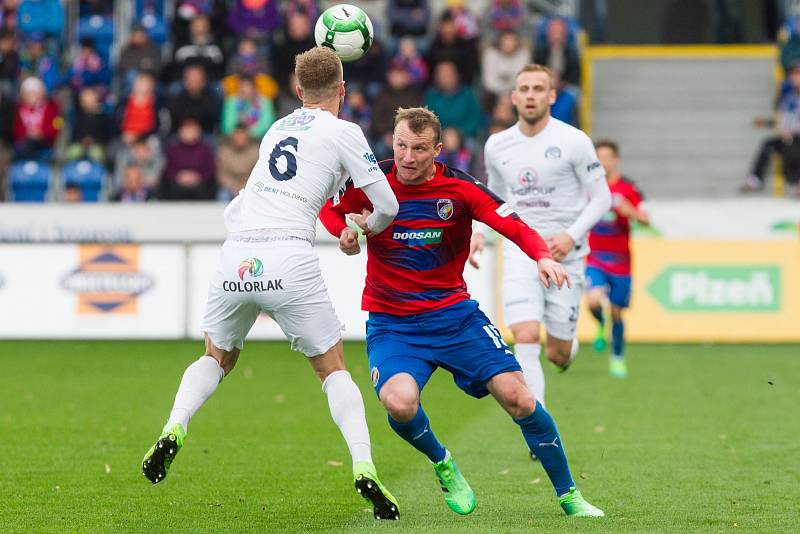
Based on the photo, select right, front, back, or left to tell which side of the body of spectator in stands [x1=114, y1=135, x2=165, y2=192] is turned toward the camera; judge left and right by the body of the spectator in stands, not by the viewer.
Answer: front

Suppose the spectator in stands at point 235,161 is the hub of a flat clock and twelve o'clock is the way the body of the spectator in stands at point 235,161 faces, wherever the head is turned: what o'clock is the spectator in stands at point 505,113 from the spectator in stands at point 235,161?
the spectator in stands at point 505,113 is roughly at 9 o'clock from the spectator in stands at point 235,161.

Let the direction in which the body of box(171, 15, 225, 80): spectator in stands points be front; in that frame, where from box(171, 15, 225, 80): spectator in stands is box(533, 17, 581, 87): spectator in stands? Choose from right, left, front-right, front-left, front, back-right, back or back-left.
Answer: left

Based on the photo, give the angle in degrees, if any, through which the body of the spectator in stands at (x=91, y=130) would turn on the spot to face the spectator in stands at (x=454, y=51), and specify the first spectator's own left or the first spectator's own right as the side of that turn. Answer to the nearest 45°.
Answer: approximately 90° to the first spectator's own left

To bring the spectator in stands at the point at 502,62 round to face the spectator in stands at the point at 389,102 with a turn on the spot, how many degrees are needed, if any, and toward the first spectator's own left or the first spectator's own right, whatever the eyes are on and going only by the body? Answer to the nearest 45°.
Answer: approximately 45° to the first spectator's own right

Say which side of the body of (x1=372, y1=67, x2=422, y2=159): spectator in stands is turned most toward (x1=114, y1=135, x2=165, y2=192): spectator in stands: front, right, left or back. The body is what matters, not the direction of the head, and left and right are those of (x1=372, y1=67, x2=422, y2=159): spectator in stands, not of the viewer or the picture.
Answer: right

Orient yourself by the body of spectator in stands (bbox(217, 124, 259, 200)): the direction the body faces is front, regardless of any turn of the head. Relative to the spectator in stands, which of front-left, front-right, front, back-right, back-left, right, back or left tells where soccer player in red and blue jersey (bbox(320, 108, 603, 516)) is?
front

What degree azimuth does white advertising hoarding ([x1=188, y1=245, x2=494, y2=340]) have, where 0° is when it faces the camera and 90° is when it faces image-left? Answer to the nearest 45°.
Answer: approximately 0°

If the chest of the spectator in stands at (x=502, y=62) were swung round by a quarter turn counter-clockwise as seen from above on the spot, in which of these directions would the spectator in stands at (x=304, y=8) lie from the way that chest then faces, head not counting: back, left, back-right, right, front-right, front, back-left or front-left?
back

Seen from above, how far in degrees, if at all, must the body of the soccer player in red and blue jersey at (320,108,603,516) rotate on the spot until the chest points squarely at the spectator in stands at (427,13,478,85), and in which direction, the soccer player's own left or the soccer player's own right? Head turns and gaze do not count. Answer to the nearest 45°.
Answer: approximately 180°

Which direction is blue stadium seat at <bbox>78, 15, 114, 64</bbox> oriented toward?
toward the camera

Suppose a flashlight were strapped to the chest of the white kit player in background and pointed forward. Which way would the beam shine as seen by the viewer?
toward the camera

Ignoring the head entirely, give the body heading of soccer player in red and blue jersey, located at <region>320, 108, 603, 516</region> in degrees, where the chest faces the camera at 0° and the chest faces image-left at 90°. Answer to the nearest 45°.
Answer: approximately 0°
